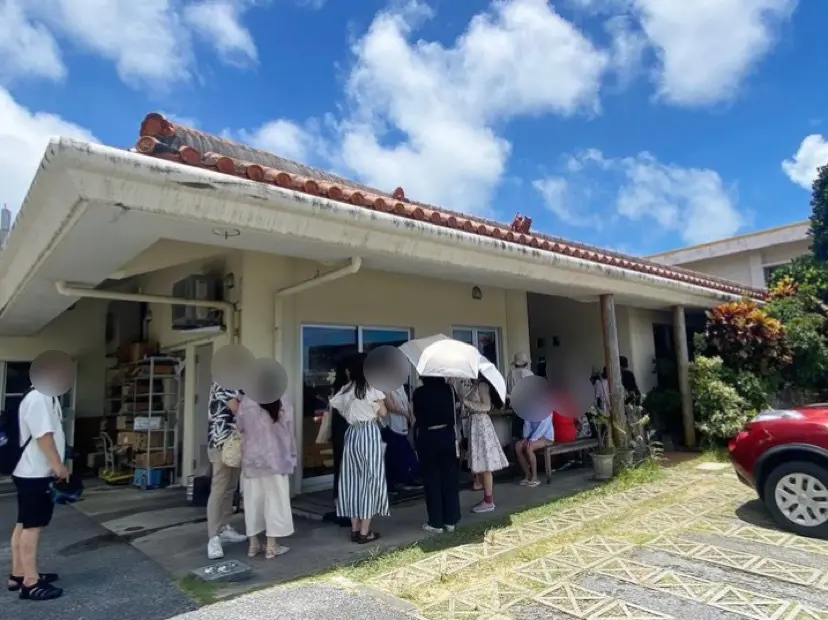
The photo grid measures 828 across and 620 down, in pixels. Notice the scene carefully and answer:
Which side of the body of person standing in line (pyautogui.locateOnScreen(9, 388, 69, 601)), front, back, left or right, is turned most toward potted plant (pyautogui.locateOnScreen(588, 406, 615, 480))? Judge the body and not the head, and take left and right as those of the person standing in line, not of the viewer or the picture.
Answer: front

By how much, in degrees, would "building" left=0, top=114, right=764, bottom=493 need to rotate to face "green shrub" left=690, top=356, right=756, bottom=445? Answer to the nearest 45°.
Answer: approximately 45° to its left

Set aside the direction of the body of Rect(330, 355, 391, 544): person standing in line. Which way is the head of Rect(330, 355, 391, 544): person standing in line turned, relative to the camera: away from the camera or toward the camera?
away from the camera

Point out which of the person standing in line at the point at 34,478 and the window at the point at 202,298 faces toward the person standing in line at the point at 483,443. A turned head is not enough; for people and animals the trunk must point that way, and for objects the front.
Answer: the person standing in line at the point at 34,478

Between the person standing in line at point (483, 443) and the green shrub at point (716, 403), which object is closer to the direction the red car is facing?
the person standing in line

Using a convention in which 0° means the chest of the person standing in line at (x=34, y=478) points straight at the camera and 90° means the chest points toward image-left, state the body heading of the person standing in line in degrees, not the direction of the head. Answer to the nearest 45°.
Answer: approximately 270°

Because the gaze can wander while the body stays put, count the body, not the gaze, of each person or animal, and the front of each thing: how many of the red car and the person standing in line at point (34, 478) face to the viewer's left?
1

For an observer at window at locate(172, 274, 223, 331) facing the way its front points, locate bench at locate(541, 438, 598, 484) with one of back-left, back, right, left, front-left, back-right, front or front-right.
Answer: back-left

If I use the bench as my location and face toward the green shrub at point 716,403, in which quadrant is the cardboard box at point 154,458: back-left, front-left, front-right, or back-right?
back-left

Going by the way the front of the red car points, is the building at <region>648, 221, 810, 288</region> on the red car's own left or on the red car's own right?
on the red car's own right

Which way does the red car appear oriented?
to the viewer's left

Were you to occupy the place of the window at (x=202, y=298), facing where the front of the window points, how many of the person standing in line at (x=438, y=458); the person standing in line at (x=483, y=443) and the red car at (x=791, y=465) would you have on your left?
3

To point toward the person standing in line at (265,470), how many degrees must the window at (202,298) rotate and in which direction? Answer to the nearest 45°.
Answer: approximately 45° to its left

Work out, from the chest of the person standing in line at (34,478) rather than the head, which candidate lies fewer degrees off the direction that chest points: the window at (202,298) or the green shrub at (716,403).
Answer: the green shrub

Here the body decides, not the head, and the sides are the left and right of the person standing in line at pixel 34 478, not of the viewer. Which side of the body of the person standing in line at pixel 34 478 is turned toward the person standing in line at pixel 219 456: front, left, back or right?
front

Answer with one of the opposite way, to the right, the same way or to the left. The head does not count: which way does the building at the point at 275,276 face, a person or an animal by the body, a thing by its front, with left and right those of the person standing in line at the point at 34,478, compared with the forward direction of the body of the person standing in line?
to the right

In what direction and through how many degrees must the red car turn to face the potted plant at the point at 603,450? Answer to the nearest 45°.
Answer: approximately 45° to its right
